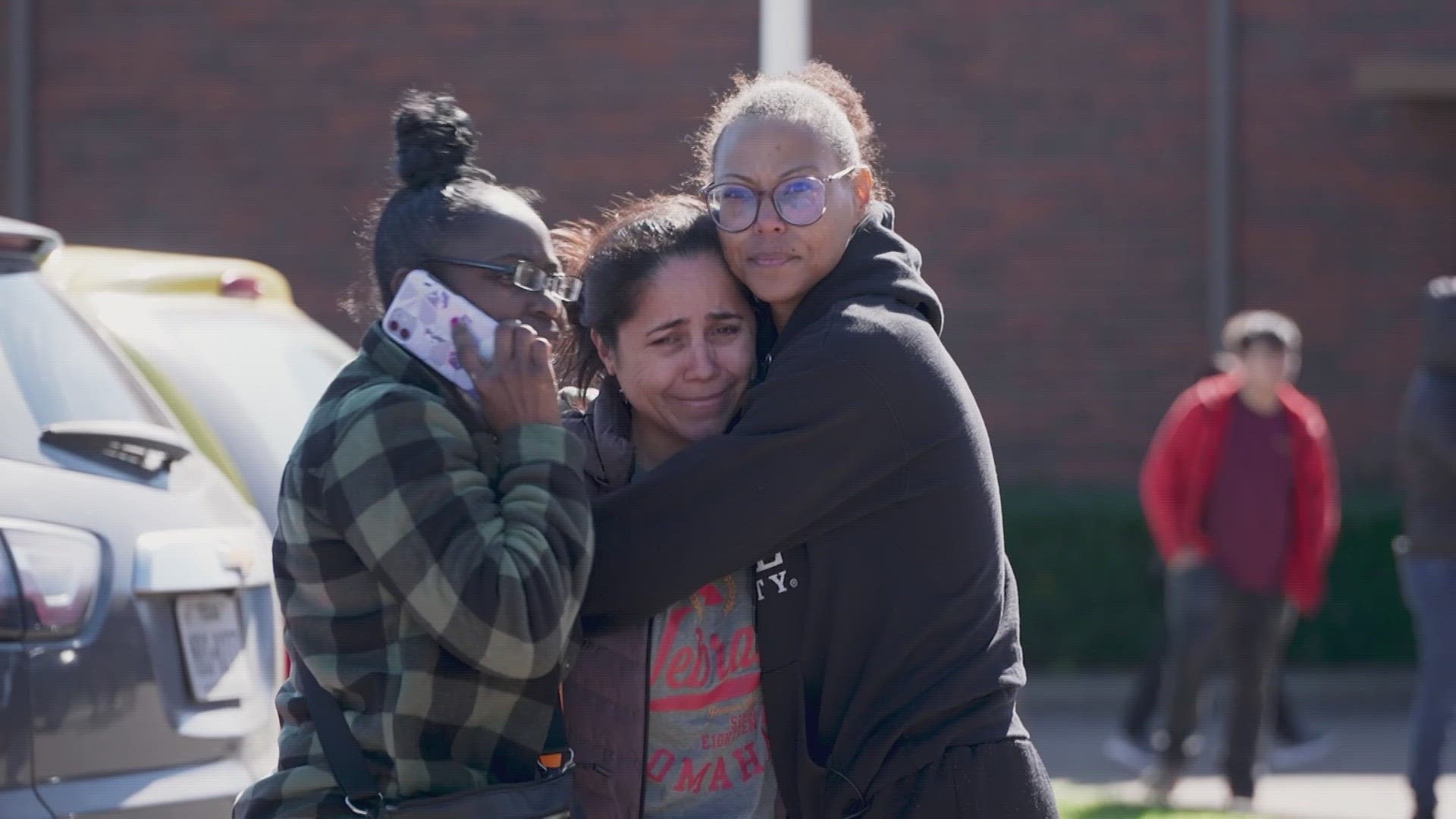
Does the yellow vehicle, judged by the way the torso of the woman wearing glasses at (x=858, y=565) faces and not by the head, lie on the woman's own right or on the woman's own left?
on the woman's own right

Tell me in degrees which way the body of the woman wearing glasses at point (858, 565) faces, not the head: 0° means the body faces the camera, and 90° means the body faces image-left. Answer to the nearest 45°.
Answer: approximately 45°

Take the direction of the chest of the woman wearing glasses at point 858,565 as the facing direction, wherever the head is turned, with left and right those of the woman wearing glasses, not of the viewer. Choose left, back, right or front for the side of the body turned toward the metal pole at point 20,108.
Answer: right

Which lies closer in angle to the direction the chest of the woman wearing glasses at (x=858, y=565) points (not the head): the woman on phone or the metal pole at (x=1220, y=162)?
the woman on phone

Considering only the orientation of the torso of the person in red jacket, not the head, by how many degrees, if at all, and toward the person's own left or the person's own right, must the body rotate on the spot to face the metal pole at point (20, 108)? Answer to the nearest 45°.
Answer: approximately 90° to the person's own right

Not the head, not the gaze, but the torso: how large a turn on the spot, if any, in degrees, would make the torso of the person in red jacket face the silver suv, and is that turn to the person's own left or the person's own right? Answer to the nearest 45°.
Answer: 0° — they already face it

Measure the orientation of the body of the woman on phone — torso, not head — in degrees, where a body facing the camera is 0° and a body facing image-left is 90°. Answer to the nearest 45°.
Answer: approximately 270°

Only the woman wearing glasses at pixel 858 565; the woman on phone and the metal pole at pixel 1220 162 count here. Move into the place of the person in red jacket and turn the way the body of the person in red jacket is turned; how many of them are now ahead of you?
2
